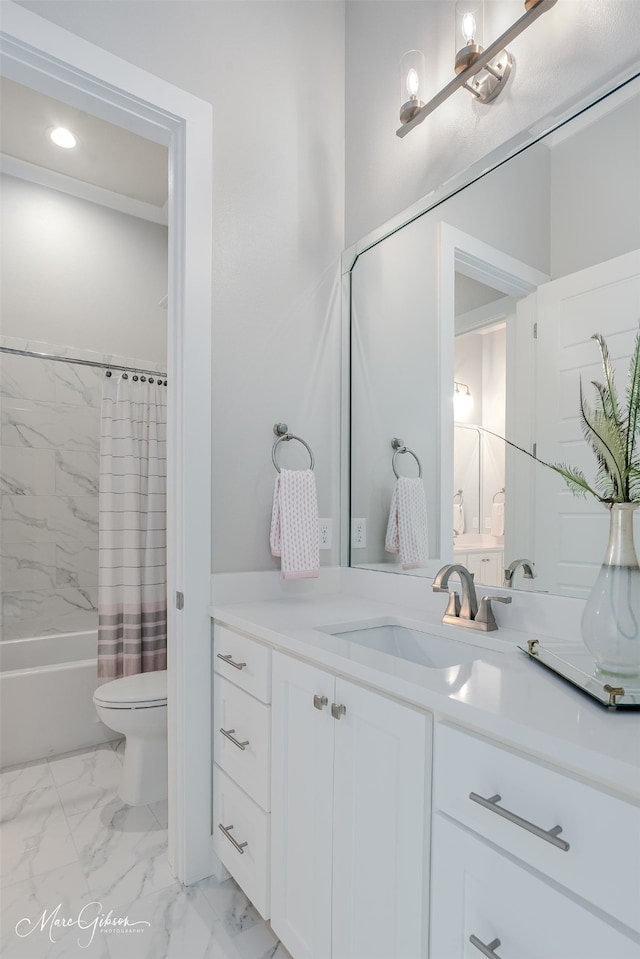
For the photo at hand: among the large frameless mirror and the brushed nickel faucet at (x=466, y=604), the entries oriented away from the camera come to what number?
0

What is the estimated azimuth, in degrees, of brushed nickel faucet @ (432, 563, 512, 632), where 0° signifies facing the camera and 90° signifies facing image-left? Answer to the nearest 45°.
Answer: approximately 45°

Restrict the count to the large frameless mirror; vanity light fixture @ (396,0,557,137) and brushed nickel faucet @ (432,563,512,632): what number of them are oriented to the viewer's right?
0

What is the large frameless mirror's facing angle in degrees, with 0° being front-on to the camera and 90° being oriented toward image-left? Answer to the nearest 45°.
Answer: approximately 45°

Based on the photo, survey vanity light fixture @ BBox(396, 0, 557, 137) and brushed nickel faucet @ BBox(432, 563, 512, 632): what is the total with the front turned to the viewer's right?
0

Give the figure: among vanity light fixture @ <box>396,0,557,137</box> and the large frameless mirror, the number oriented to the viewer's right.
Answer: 0

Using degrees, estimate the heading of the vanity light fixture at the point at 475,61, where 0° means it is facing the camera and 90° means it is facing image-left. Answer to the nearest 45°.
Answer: approximately 45°
